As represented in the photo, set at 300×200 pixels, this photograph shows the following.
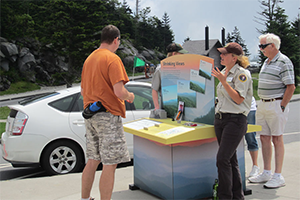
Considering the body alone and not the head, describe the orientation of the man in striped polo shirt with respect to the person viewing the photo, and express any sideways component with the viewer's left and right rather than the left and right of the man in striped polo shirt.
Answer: facing the viewer and to the left of the viewer

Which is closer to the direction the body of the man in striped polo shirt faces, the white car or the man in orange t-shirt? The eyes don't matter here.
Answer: the man in orange t-shirt

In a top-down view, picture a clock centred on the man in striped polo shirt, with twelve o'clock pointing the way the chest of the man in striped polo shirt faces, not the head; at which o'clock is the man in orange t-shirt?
The man in orange t-shirt is roughly at 12 o'clock from the man in striped polo shirt.

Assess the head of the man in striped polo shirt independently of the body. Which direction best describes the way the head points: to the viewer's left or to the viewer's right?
to the viewer's left

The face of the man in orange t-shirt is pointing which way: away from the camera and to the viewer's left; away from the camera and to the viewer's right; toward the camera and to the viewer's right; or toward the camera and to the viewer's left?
away from the camera and to the viewer's right

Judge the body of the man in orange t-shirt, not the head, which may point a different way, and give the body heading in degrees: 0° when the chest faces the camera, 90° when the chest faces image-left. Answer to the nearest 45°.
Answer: approximately 225°

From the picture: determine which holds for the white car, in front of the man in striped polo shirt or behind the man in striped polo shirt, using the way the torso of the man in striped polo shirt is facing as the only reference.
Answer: in front

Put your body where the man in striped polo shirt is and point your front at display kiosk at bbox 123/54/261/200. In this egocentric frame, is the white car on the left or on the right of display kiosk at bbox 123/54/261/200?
right

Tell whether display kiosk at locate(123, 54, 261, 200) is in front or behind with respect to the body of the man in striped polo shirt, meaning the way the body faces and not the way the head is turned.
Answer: in front
